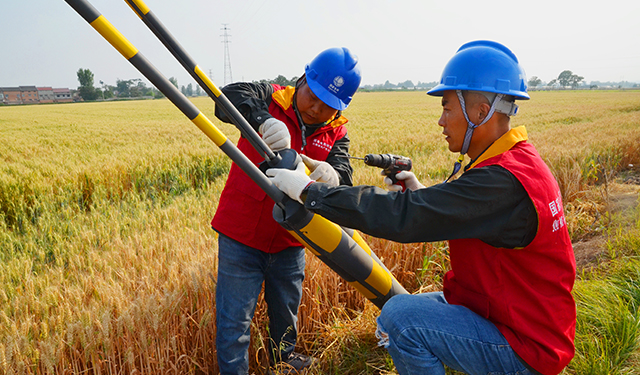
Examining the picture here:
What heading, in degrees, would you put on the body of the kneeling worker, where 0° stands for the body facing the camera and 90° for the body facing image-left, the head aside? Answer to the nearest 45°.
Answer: approximately 90°

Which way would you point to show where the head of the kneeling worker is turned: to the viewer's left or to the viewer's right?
to the viewer's left

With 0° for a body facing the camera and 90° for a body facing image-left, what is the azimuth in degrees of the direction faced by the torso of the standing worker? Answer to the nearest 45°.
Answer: approximately 315°

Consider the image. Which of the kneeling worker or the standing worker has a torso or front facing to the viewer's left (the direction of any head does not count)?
the kneeling worker

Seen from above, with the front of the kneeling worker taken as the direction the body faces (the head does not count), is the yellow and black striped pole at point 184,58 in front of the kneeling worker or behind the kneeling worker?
in front

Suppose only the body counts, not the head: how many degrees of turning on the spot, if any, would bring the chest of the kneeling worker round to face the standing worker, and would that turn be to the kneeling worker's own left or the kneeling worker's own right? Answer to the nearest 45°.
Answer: approximately 45° to the kneeling worker's own right

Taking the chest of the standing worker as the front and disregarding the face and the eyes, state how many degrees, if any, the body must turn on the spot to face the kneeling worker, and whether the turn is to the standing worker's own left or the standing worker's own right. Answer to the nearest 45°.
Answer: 0° — they already face them
